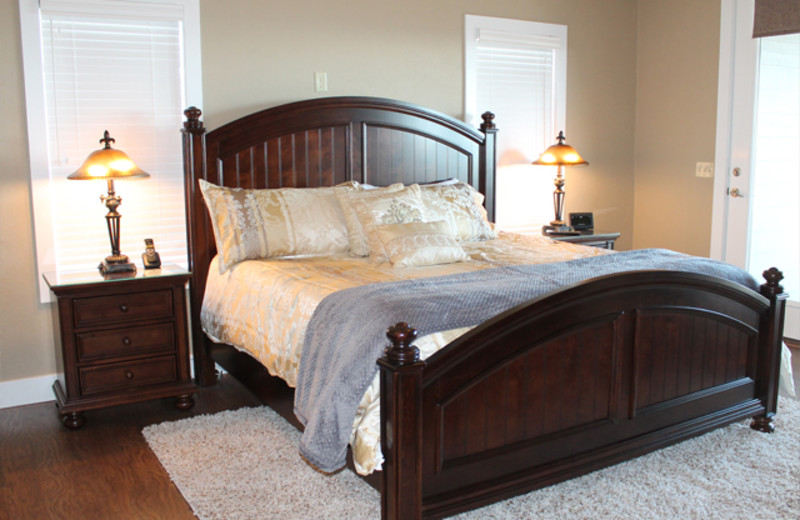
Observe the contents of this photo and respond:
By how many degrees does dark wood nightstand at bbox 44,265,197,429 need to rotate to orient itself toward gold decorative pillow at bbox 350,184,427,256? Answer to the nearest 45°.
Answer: approximately 90° to its left

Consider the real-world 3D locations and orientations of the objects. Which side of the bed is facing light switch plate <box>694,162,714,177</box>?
left

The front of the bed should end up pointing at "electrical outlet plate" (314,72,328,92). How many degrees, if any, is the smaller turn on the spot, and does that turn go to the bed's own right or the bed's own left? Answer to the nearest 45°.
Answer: approximately 180°

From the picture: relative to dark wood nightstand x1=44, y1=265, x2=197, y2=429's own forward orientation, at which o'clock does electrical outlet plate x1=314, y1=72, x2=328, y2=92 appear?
The electrical outlet plate is roughly at 8 o'clock from the dark wood nightstand.

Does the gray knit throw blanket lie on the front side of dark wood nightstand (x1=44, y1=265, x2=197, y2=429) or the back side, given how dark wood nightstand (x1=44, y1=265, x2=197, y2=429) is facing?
on the front side

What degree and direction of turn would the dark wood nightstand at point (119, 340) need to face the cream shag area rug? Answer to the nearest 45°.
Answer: approximately 45° to its left

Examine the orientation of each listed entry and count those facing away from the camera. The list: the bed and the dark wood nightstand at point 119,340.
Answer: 0

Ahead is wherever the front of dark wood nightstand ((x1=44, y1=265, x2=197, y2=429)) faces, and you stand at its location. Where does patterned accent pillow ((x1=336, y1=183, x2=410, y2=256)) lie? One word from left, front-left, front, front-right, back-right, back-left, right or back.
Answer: left

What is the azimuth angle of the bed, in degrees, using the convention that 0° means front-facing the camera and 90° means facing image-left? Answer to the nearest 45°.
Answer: approximately 315°

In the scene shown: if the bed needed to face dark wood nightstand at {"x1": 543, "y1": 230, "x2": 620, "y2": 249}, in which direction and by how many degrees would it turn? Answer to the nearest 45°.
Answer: approximately 135° to its left
